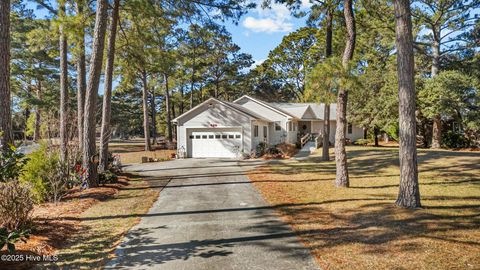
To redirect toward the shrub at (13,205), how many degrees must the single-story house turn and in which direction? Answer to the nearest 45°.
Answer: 0° — it already faces it

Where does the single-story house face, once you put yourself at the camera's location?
facing the viewer

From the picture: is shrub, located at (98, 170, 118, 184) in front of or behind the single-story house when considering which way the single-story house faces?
in front

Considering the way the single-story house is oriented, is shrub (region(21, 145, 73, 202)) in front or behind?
in front

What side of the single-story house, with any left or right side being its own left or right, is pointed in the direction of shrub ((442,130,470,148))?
left

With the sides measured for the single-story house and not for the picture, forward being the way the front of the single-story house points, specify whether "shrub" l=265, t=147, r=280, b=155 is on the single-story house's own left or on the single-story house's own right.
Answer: on the single-story house's own left
